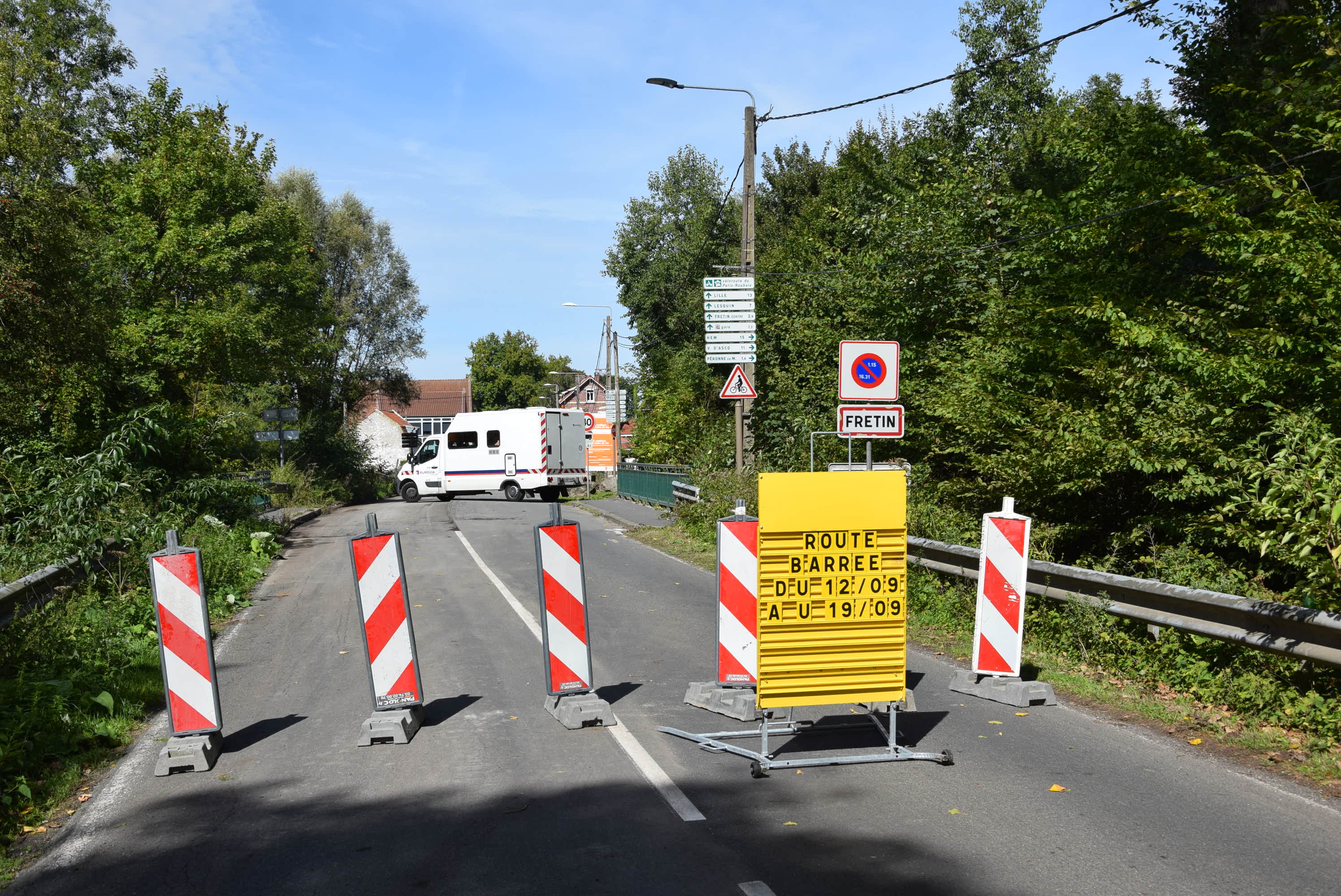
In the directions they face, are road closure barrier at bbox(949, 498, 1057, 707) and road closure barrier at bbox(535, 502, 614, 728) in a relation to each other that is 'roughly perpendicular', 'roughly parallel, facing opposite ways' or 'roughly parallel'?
roughly parallel

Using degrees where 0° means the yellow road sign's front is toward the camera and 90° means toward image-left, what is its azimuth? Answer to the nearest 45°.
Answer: approximately 0°

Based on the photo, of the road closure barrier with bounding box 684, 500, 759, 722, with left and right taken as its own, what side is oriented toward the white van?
back

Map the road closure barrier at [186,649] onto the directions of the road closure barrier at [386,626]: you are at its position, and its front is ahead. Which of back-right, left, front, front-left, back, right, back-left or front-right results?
right

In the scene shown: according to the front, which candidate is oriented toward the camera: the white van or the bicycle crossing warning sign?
the bicycle crossing warning sign

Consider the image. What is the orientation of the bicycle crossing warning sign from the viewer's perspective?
toward the camera

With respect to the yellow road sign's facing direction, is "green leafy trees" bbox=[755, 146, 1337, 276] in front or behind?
behind

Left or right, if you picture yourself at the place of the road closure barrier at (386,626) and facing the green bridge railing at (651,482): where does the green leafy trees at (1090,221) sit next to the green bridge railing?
right

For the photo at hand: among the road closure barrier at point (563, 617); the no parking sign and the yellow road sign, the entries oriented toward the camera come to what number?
3

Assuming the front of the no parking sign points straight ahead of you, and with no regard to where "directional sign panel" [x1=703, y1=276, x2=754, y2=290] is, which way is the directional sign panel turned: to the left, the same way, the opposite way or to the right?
the same way

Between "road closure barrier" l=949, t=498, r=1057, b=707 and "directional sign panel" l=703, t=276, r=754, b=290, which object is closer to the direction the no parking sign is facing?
the road closure barrier

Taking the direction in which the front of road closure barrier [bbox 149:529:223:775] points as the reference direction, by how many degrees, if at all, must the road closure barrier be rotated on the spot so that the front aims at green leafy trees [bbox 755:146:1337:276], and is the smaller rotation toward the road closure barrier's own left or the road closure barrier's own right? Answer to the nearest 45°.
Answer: approximately 90° to the road closure barrier's own left

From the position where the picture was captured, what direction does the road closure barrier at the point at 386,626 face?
facing the viewer

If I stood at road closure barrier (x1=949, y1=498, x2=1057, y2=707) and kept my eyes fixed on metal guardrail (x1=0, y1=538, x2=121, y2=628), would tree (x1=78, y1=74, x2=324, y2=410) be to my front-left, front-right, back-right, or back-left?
front-right

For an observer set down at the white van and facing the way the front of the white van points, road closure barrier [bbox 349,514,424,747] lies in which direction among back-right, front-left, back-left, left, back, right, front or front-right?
back-left

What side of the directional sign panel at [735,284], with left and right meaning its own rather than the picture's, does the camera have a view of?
front
